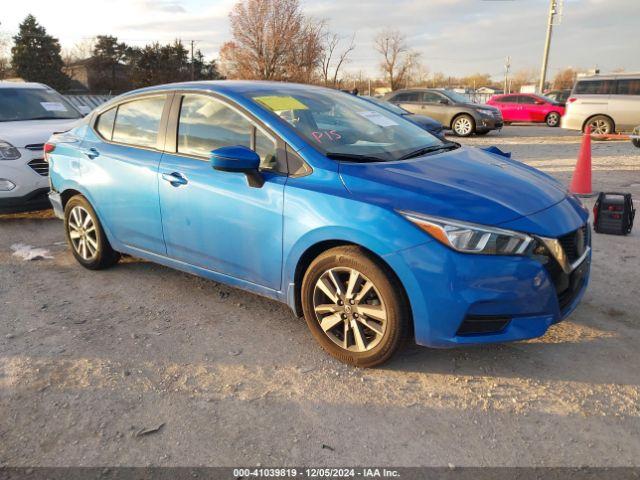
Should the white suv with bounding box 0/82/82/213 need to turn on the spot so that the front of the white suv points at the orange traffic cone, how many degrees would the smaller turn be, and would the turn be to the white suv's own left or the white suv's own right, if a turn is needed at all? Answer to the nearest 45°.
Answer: approximately 45° to the white suv's own left

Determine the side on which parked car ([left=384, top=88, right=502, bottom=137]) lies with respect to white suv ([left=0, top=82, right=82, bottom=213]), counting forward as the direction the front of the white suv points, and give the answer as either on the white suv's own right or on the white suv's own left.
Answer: on the white suv's own left

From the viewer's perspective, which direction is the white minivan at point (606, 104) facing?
to the viewer's right

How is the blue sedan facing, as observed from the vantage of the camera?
facing the viewer and to the right of the viewer

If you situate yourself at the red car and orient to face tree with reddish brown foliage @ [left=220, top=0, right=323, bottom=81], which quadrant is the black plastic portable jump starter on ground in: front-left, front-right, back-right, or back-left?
back-left

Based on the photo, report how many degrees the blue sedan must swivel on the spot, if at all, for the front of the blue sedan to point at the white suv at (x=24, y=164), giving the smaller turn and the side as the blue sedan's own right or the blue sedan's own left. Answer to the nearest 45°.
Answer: approximately 180°

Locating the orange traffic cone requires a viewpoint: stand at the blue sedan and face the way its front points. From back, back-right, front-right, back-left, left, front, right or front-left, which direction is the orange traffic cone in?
left
